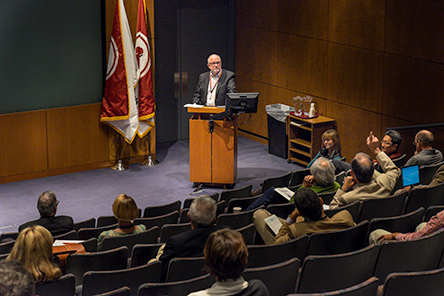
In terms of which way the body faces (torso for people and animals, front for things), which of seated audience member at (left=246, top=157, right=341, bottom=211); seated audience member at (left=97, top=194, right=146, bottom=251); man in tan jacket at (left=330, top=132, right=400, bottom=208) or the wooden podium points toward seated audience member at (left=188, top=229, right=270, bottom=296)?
the wooden podium

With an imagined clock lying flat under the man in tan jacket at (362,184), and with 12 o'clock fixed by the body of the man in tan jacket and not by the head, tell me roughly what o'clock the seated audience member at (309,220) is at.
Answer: The seated audience member is roughly at 8 o'clock from the man in tan jacket.

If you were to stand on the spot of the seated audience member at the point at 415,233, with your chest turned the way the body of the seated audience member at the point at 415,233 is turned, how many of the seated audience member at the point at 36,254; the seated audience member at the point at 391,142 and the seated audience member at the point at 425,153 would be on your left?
1

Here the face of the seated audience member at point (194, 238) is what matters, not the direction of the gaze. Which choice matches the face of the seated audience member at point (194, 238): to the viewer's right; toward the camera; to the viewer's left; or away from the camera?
away from the camera

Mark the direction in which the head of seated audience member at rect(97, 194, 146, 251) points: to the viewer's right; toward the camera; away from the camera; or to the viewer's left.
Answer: away from the camera

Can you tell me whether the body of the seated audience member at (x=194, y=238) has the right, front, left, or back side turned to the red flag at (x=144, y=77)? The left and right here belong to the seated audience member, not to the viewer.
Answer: front

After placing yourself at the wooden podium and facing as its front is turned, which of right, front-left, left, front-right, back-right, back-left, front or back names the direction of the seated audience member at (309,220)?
front

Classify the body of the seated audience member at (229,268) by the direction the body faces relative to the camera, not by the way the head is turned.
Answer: away from the camera

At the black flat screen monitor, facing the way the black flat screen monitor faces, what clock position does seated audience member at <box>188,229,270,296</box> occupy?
The seated audience member is roughly at 6 o'clock from the black flat screen monitor.

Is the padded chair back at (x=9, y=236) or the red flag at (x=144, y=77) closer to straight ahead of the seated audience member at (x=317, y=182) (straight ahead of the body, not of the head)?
the red flag

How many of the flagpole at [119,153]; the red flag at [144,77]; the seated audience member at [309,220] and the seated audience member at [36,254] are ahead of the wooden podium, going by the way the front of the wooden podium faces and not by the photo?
2

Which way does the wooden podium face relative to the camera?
toward the camera

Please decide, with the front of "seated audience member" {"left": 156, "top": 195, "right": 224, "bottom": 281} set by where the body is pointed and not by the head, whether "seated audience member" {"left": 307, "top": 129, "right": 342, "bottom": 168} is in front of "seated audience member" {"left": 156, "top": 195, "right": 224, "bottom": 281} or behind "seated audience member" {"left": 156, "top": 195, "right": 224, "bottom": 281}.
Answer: in front

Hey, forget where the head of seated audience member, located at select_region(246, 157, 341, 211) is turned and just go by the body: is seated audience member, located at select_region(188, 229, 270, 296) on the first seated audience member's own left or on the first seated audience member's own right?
on the first seated audience member's own left

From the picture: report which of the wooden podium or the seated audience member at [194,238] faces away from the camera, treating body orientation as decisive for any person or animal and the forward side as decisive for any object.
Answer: the seated audience member

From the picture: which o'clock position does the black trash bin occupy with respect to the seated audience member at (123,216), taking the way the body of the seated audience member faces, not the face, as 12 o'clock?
The black trash bin is roughly at 1 o'clock from the seated audience member.

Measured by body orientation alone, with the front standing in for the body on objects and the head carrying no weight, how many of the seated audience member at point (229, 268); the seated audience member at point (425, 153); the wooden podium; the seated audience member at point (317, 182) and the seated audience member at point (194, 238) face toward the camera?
1

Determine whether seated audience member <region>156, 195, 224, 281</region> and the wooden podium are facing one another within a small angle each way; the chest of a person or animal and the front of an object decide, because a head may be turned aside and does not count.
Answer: yes

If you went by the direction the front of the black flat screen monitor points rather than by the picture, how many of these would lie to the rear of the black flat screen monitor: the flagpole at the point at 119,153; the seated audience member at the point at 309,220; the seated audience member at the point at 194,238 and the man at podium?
2

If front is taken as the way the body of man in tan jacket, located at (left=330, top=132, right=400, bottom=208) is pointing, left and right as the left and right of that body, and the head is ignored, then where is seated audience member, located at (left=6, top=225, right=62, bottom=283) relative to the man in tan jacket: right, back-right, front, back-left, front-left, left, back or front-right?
left

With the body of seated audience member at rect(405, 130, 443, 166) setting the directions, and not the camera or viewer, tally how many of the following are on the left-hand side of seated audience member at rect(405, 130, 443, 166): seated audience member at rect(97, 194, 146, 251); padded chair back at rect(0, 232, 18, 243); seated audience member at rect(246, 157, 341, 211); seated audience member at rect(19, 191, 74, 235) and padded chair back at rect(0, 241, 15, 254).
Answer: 5

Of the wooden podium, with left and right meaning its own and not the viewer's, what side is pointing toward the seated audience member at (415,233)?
front
